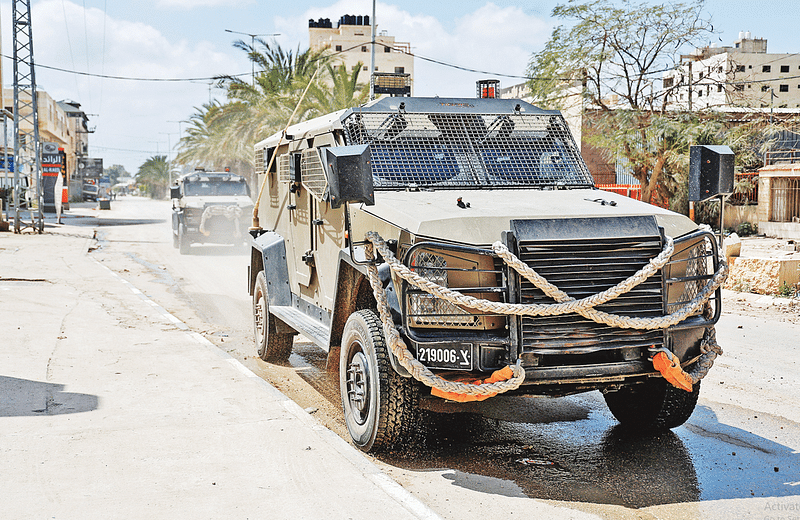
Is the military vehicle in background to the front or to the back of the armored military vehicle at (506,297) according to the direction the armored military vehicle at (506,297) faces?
to the back

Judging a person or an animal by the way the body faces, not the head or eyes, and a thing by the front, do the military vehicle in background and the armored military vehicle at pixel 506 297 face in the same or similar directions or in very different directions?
same or similar directions

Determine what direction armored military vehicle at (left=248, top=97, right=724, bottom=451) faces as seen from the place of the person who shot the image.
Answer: facing the viewer and to the right of the viewer

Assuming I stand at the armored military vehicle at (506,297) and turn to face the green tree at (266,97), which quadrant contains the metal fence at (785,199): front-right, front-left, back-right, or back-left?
front-right

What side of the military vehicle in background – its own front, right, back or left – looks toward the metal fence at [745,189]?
left

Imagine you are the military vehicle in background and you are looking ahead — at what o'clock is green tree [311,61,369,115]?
The green tree is roughly at 7 o'clock from the military vehicle in background.

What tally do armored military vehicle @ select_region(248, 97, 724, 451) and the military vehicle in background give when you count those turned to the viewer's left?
0

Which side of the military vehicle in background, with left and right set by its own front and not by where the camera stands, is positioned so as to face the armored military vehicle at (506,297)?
front

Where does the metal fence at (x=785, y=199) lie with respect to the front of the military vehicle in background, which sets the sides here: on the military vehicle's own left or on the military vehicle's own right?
on the military vehicle's own left

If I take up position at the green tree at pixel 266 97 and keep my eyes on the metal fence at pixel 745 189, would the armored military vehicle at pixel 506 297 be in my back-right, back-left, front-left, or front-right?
front-right

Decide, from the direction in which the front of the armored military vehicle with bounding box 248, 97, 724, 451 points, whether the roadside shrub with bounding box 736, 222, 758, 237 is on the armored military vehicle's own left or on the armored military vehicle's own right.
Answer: on the armored military vehicle's own left

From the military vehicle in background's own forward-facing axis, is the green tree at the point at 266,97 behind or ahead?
behind

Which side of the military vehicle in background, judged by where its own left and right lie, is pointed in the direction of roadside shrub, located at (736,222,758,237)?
left

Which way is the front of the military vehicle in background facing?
toward the camera
